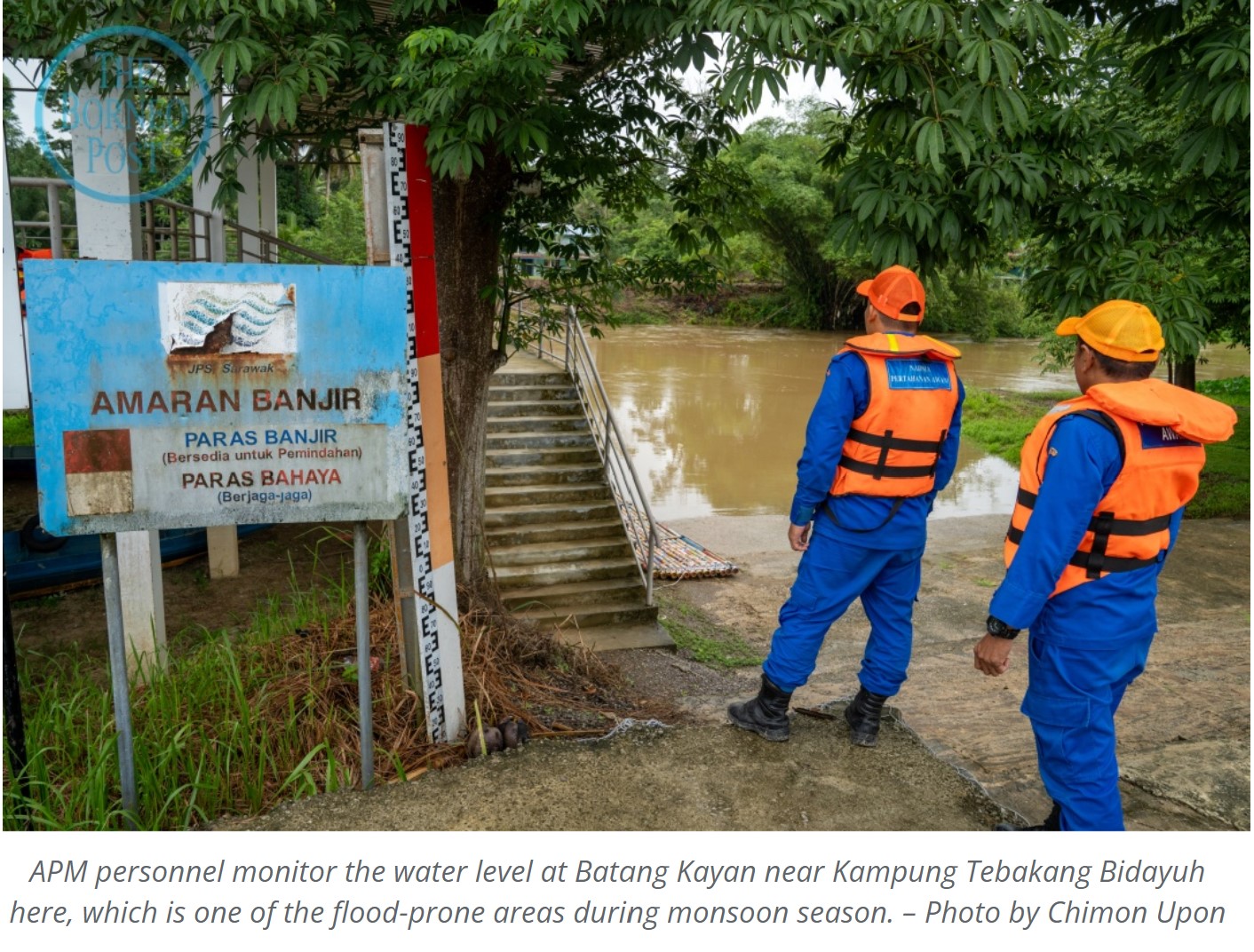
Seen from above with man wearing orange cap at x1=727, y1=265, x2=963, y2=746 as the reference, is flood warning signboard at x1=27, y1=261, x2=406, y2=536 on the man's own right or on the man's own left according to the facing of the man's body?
on the man's own left

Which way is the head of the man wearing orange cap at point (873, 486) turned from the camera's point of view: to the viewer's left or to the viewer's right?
to the viewer's left

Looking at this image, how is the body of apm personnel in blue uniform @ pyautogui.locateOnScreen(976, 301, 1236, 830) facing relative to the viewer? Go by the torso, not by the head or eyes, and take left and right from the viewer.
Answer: facing away from the viewer and to the left of the viewer

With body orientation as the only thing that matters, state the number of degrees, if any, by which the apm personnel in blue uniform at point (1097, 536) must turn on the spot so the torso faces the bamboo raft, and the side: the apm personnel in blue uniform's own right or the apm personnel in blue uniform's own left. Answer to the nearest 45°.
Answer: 0° — they already face it

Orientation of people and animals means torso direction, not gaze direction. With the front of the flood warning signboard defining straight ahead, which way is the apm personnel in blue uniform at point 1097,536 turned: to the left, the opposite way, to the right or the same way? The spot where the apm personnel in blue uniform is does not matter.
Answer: the opposite way

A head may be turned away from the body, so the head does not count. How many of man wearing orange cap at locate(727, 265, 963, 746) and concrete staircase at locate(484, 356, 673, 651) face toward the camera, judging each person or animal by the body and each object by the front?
1

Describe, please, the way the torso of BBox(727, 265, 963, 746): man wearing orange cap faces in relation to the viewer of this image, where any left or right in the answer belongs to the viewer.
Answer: facing away from the viewer and to the left of the viewer
